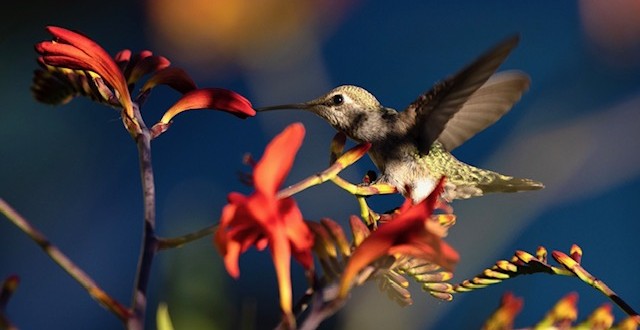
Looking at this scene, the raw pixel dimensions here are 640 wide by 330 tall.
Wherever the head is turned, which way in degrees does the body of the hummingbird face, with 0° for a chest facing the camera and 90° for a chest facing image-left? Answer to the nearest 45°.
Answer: approximately 90°

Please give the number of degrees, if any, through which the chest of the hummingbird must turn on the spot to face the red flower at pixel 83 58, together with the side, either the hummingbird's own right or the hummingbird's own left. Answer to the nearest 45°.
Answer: approximately 45° to the hummingbird's own left

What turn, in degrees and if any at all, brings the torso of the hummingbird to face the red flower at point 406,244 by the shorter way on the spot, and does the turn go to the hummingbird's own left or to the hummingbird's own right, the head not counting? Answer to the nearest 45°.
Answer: approximately 90° to the hummingbird's own left
